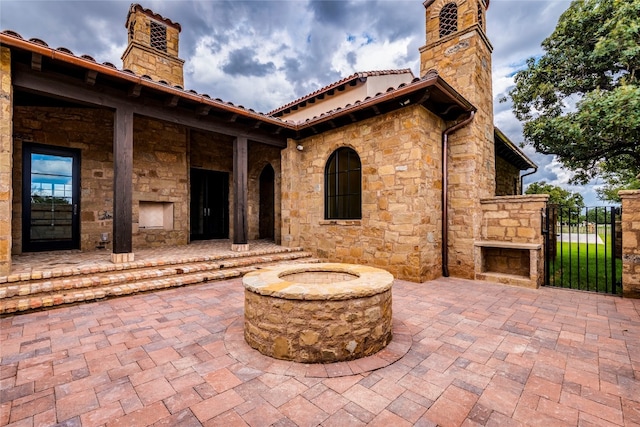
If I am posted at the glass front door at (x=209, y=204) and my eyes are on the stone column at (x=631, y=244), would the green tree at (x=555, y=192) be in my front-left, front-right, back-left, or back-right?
front-left

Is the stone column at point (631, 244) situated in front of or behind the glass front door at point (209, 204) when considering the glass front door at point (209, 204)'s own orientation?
in front

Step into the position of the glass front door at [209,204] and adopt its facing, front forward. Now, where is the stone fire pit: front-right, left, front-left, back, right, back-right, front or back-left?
front-right

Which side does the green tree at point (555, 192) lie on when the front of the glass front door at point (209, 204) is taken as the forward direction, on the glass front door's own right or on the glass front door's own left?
on the glass front door's own left

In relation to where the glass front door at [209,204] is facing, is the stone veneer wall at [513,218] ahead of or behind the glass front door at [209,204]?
ahead

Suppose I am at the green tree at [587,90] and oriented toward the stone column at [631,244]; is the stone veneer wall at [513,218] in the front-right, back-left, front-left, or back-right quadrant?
front-right

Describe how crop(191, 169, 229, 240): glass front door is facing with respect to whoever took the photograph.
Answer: facing the viewer and to the right of the viewer

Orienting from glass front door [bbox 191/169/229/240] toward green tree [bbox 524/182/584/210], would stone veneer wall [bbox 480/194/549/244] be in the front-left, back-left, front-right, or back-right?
front-right
